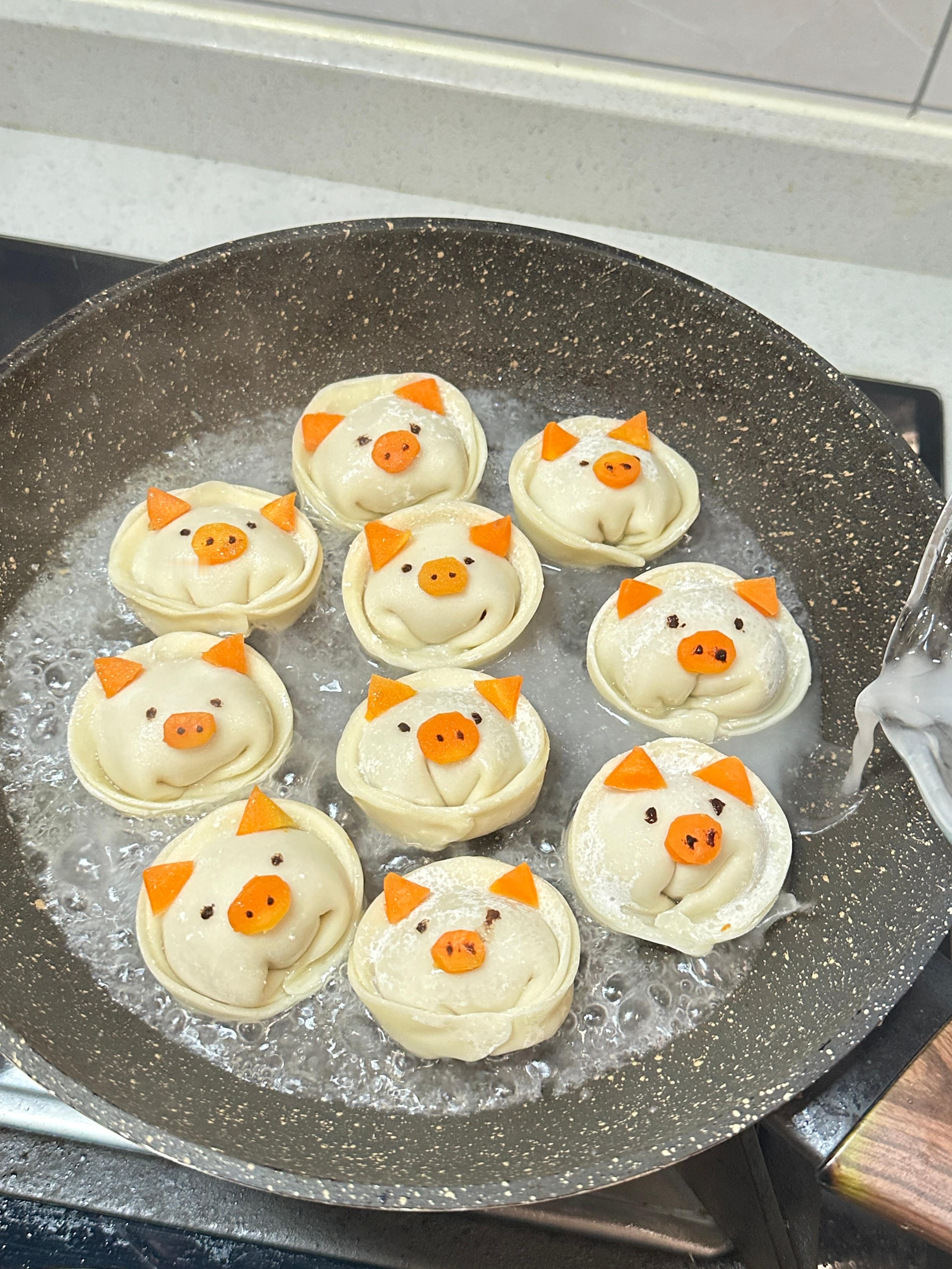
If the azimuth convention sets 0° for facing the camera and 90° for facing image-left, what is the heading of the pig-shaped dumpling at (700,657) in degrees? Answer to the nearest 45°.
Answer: approximately 0°
